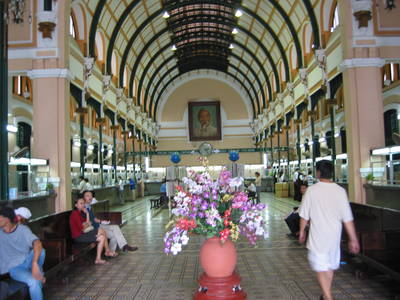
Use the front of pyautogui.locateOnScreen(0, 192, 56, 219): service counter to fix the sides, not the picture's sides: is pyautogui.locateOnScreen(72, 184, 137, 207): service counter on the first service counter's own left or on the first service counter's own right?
on the first service counter's own left

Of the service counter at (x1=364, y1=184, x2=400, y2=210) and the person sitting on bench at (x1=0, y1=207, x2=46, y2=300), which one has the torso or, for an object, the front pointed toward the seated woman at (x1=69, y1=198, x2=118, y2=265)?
the service counter

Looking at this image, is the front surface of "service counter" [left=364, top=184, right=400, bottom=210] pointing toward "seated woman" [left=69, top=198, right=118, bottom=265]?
yes

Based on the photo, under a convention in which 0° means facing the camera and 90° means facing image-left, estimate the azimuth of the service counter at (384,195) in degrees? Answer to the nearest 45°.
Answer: approximately 45°

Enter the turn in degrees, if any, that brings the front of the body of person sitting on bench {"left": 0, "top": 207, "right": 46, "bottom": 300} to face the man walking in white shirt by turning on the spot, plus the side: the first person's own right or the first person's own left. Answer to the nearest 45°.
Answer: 0° — they already face them

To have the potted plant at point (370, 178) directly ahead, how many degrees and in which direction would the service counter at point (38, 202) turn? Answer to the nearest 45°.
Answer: approximately 45° to its left

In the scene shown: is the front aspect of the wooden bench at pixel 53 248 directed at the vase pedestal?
yes

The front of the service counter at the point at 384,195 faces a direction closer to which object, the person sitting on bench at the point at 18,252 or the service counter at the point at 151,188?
the person sitting on bench

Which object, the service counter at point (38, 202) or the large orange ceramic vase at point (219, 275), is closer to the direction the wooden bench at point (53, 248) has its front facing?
the large orange ceramic vase
